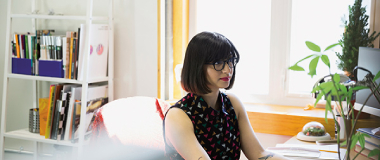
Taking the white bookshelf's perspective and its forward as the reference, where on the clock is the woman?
The woman is roughly at 10 o'clock from the white bookshelf.

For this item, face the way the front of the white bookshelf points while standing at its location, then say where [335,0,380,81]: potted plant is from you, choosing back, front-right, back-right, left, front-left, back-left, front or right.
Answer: left

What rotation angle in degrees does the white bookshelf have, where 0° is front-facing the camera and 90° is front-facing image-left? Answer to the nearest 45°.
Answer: approximately 45°

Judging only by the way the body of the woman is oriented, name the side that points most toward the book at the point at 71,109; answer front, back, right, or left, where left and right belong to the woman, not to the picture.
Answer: back

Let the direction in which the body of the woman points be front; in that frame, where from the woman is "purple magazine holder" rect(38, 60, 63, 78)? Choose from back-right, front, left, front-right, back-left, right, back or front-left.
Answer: back

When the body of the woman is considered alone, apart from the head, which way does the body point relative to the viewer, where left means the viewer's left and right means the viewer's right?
facing the viewer and to the right of the viewer

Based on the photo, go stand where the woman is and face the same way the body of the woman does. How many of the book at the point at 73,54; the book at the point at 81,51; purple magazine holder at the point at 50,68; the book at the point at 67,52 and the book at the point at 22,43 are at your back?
5

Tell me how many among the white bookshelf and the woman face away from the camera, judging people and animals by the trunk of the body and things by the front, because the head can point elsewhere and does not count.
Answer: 0

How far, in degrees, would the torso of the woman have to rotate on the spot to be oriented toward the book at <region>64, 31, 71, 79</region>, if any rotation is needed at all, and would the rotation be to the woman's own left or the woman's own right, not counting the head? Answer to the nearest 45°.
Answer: approximately 180°

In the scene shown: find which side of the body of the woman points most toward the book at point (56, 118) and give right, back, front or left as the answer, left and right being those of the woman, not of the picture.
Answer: back

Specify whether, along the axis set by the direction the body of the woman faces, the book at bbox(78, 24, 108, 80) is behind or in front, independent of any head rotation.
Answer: behind

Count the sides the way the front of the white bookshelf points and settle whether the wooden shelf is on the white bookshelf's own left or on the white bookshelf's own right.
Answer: on the white bookshelf's own left
